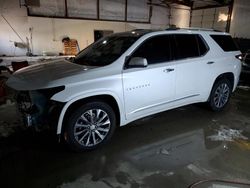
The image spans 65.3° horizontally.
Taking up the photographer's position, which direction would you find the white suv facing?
facing the viewer and to the left of the viewer

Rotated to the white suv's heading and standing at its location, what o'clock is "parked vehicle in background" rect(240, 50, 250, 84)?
The parked vehicle in background is roughly at 6 o'clock from the white suv.
